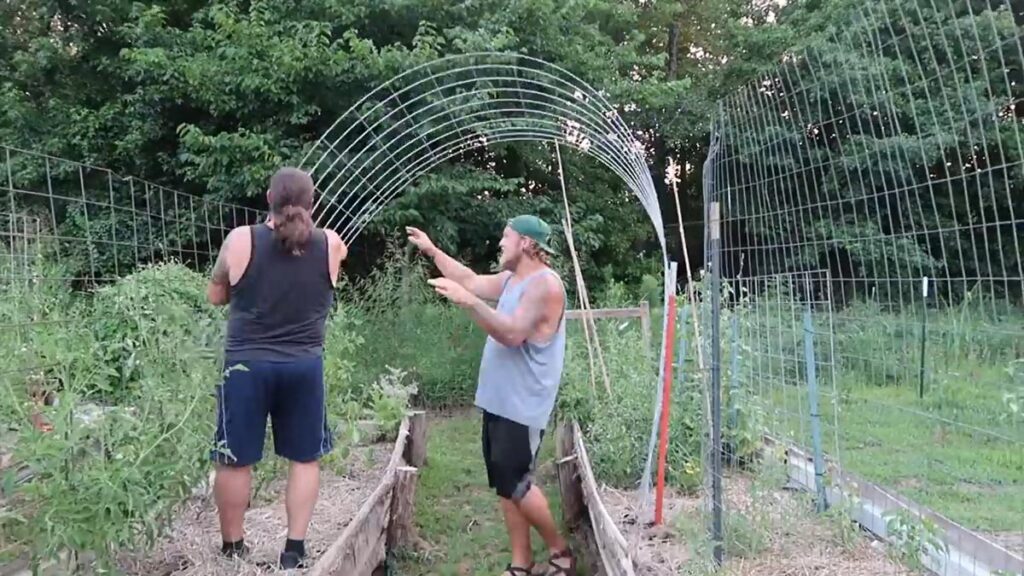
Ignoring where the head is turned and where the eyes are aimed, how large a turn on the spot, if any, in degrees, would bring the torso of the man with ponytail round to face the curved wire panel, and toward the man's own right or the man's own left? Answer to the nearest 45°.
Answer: approximately 45° to the man's own right

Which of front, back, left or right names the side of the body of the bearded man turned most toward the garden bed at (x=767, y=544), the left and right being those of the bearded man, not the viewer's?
back

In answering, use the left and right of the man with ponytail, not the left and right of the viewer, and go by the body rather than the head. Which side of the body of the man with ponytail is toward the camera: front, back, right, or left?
back

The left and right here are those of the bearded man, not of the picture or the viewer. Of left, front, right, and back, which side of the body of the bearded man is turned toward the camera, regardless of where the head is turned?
left

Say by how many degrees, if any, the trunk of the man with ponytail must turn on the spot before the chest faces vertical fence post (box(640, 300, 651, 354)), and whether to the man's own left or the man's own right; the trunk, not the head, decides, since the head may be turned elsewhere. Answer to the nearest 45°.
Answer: approximately 45° to the man's own right

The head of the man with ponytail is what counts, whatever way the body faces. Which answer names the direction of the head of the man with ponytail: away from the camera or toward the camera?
away from the camera

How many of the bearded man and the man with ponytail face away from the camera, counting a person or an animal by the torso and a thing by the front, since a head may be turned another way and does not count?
1

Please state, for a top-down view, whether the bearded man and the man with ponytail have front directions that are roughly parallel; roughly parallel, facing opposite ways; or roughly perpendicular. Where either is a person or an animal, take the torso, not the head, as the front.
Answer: roughly perpendicular

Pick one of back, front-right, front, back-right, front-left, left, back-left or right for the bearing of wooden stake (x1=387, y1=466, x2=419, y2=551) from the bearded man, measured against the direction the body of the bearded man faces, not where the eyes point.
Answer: front-right

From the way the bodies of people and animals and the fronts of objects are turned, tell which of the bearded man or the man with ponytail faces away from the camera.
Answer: the man with ponytail

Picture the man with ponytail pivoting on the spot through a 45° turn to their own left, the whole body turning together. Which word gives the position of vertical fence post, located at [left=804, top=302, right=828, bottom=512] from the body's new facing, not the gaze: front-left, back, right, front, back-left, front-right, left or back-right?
back-right

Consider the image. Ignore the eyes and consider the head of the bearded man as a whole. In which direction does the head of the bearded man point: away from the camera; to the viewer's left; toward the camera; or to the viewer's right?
to the viewer's left
